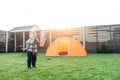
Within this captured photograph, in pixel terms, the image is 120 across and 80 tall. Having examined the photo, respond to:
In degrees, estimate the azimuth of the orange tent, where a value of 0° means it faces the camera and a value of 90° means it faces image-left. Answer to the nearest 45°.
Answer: approximately 0°
